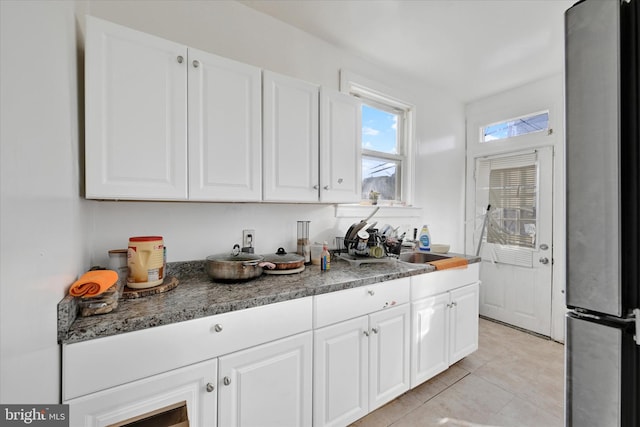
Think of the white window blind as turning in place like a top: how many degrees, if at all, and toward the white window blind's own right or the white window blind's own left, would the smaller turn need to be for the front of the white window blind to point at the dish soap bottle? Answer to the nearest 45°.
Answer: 0° — it already faces it

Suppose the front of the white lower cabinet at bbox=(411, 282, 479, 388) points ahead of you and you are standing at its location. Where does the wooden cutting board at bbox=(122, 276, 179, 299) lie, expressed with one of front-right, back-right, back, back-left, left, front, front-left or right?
right

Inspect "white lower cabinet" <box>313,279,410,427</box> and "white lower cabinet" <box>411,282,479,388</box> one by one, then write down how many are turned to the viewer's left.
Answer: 0

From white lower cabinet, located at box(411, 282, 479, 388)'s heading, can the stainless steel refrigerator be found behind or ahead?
ahead

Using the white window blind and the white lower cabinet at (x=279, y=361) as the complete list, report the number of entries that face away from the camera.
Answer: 0

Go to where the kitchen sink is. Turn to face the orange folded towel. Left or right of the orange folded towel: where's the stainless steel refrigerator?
left

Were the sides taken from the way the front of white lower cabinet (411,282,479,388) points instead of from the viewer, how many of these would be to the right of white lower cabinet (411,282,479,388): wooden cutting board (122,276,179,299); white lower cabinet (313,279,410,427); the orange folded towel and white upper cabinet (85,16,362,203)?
4

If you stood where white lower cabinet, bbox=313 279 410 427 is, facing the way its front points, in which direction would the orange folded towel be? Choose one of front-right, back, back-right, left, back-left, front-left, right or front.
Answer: right

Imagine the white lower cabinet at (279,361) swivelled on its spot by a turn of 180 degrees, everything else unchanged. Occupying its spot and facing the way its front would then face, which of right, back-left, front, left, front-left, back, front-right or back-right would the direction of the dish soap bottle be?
right

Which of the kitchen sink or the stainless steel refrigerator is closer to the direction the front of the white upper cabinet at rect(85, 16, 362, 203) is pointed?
the stainless steel refrigerator

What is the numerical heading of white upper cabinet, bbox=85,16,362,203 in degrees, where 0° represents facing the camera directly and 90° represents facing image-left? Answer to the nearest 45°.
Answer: approximately 315°

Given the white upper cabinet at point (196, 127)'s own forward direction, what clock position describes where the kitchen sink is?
The kitchen sink is roughly at 10 o'clock from the white upper cabinet.
